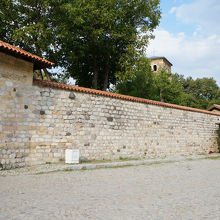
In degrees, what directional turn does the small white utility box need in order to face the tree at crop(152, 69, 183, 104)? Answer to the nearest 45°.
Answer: approximately 135° to its left

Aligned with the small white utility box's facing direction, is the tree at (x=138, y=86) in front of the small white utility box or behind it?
behind

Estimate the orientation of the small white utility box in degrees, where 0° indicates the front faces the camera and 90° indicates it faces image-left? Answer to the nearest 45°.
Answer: approximately 0°
